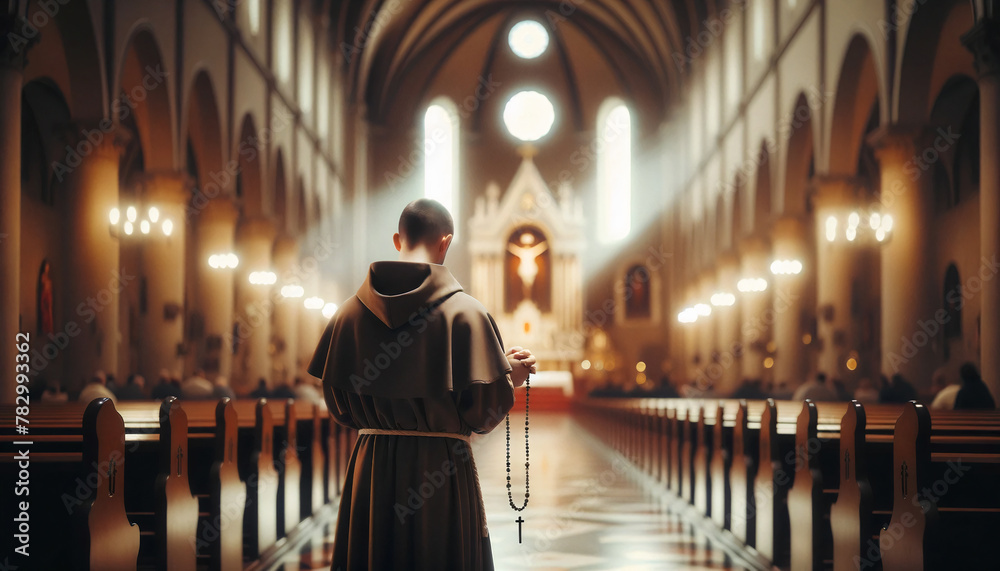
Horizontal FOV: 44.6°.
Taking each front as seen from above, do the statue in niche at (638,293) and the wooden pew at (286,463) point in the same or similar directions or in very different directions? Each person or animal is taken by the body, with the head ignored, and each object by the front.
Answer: very different directions

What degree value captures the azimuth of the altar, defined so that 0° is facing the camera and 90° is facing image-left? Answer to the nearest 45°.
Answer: approximately 0°

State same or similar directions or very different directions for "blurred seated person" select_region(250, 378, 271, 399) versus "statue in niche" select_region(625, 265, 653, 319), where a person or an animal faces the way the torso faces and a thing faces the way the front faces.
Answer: very different directions

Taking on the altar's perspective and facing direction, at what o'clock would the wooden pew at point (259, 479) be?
The wooden pew is roughly at 12 o'clock from the altar.

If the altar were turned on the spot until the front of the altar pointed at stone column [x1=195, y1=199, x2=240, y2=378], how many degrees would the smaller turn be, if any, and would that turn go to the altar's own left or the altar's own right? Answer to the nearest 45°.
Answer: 0° — it already faces it

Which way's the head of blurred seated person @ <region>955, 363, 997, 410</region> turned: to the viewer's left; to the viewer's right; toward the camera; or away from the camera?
away from the camera

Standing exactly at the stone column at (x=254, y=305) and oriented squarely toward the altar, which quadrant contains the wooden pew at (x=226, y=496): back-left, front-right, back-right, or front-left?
back-right

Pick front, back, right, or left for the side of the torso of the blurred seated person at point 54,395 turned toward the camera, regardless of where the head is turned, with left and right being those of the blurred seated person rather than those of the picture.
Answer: back

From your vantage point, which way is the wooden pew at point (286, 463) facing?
away from the camera

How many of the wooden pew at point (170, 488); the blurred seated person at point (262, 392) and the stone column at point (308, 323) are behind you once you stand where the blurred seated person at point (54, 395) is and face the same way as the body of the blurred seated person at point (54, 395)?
1
